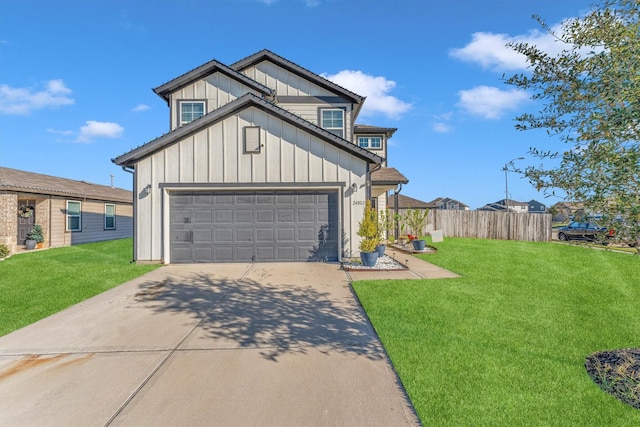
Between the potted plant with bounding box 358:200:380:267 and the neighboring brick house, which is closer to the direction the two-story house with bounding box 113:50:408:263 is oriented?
the potted plant

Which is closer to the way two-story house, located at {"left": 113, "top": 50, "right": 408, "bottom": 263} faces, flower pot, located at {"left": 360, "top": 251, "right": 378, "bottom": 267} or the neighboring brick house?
the flower pot

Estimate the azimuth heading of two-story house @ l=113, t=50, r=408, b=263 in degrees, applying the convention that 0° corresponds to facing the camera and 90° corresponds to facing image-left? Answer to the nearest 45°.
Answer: approximately 0°

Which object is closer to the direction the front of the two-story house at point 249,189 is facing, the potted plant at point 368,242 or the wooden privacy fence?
the potted plant

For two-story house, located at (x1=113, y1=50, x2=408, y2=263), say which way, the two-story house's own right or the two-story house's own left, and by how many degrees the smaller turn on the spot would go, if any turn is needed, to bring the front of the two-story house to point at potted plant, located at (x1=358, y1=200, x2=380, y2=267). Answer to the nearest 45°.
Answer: approximately 45° to the two-story house's own left

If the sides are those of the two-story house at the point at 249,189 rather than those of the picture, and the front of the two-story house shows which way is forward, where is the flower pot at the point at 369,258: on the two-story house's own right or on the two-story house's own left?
on the two-story house's own left

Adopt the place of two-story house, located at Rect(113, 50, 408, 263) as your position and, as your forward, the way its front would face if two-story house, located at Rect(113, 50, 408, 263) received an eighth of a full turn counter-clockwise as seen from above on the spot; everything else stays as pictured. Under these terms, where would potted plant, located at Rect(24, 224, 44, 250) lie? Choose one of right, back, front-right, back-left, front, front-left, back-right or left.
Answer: back

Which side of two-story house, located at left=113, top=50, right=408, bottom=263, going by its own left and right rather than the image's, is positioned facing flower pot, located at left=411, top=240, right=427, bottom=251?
left

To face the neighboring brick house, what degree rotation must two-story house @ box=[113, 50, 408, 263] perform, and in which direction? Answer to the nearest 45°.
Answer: approximately 135° to its right

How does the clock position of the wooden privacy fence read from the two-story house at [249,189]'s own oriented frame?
The wooden privacy fence is roughly at 8 o'clock from the two-story house.
